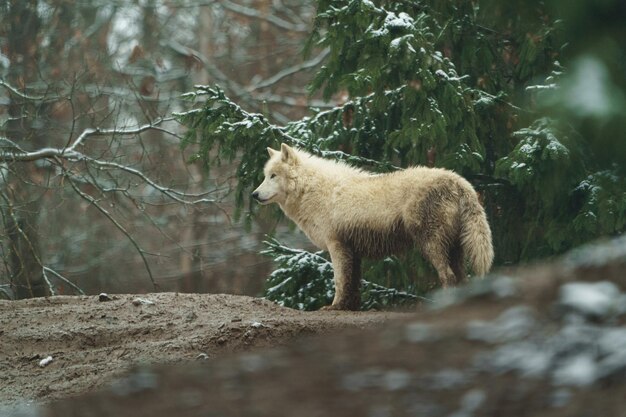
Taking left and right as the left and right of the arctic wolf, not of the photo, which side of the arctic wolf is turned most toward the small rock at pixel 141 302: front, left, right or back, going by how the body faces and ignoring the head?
front

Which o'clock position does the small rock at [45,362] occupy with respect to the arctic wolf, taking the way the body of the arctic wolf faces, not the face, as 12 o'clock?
The small rock is roughly at 11 o'clock from the arctic wolf.

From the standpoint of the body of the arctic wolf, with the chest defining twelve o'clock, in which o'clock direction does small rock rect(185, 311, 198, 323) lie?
The small rock is roughly at 11 o'clock from the arctic wolf.

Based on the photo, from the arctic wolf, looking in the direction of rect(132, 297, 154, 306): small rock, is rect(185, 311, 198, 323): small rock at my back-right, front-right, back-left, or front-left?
front-left

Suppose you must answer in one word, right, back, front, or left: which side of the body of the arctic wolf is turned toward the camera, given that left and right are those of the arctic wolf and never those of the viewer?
left
